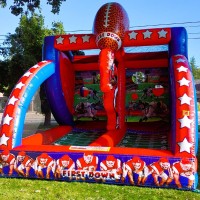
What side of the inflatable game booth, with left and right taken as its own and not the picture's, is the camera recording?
front

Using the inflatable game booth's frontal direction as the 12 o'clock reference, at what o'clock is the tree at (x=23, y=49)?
The tree is roughly at 5 o'clock from the inflatable game booth.
